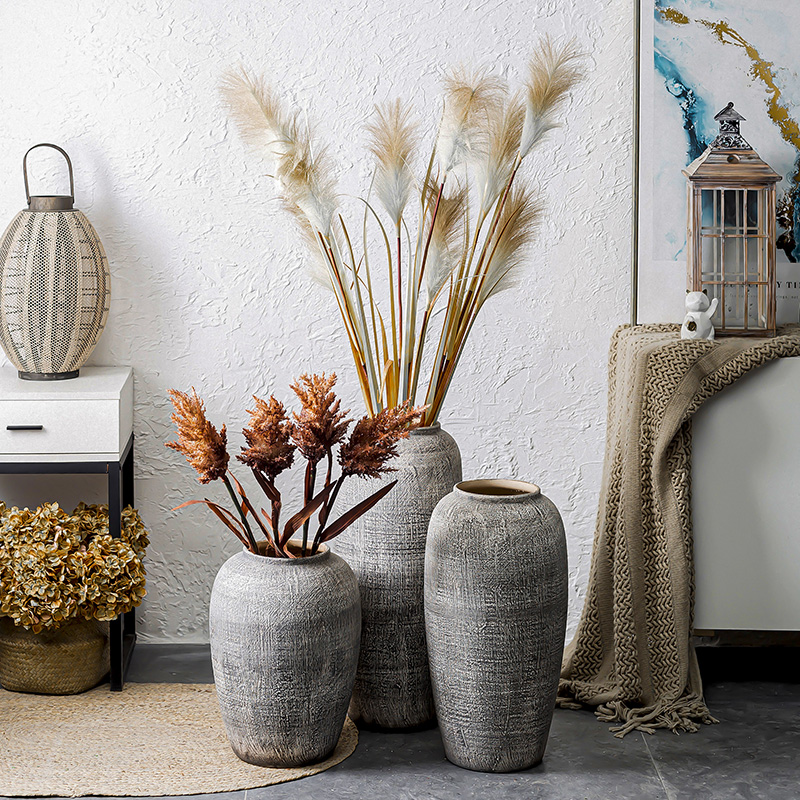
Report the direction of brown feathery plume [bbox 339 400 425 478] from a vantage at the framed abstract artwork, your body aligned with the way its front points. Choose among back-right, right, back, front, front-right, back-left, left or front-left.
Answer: front-right

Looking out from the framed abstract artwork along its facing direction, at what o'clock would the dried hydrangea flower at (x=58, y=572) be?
The dried hydrangea flower is roughly at 2 o'clock from the framed abstract artwork.

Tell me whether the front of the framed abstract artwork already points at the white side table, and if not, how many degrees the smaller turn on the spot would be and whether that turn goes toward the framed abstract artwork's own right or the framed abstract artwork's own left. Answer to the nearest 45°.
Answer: approximately 45° to the framed abstract artwork's own right

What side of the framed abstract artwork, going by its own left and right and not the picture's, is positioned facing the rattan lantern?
right

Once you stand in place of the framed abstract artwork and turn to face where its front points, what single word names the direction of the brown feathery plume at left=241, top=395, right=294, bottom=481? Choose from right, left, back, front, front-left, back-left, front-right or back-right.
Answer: front-right

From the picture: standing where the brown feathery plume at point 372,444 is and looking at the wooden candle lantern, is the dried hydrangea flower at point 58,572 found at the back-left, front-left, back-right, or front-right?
back-left

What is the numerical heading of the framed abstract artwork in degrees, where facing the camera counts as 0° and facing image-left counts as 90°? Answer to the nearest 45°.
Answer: approximately 0°

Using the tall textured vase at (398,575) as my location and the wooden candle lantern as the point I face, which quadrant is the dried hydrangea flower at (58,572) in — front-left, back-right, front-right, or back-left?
back-left

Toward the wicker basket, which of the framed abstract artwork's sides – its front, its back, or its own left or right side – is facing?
right

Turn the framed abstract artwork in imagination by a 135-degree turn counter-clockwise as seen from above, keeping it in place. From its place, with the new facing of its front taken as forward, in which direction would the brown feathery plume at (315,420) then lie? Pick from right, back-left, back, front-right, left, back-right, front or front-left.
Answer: back
